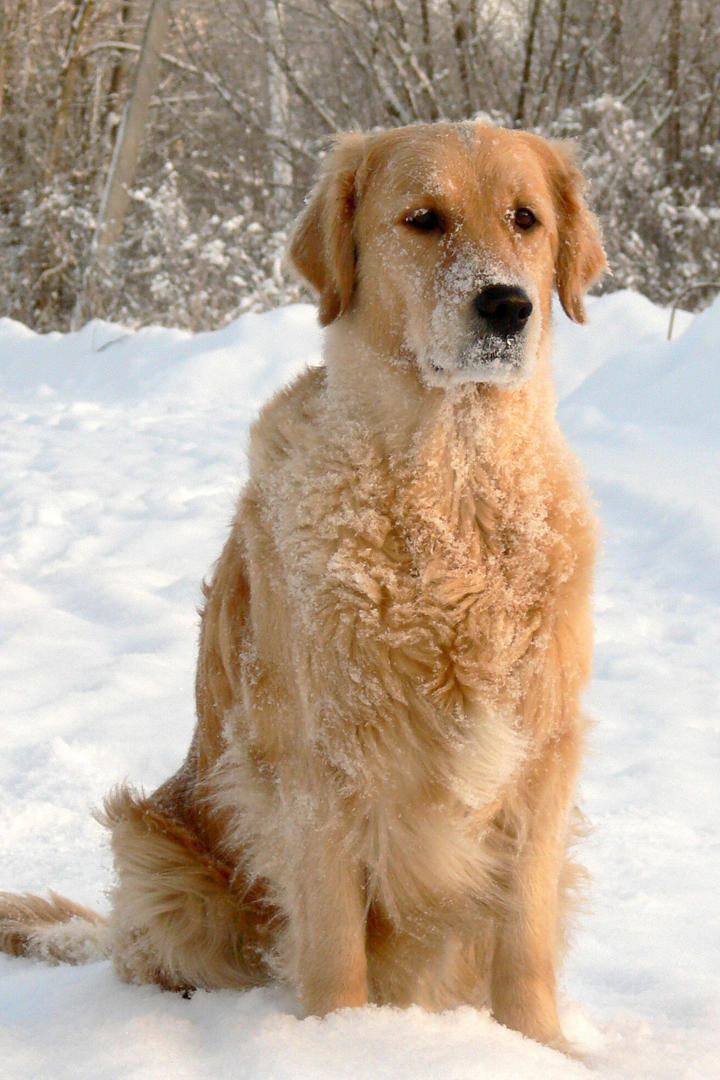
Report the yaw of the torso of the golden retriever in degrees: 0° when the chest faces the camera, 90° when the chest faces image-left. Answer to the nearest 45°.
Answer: approximately 315°

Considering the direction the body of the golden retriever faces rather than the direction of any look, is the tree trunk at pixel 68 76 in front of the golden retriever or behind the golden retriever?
behind

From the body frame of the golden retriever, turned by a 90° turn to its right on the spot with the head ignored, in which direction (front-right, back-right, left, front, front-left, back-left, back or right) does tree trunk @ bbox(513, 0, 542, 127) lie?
back-right

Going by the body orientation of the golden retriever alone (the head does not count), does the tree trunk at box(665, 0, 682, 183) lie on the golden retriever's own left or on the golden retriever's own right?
on the golden retriever's own left
